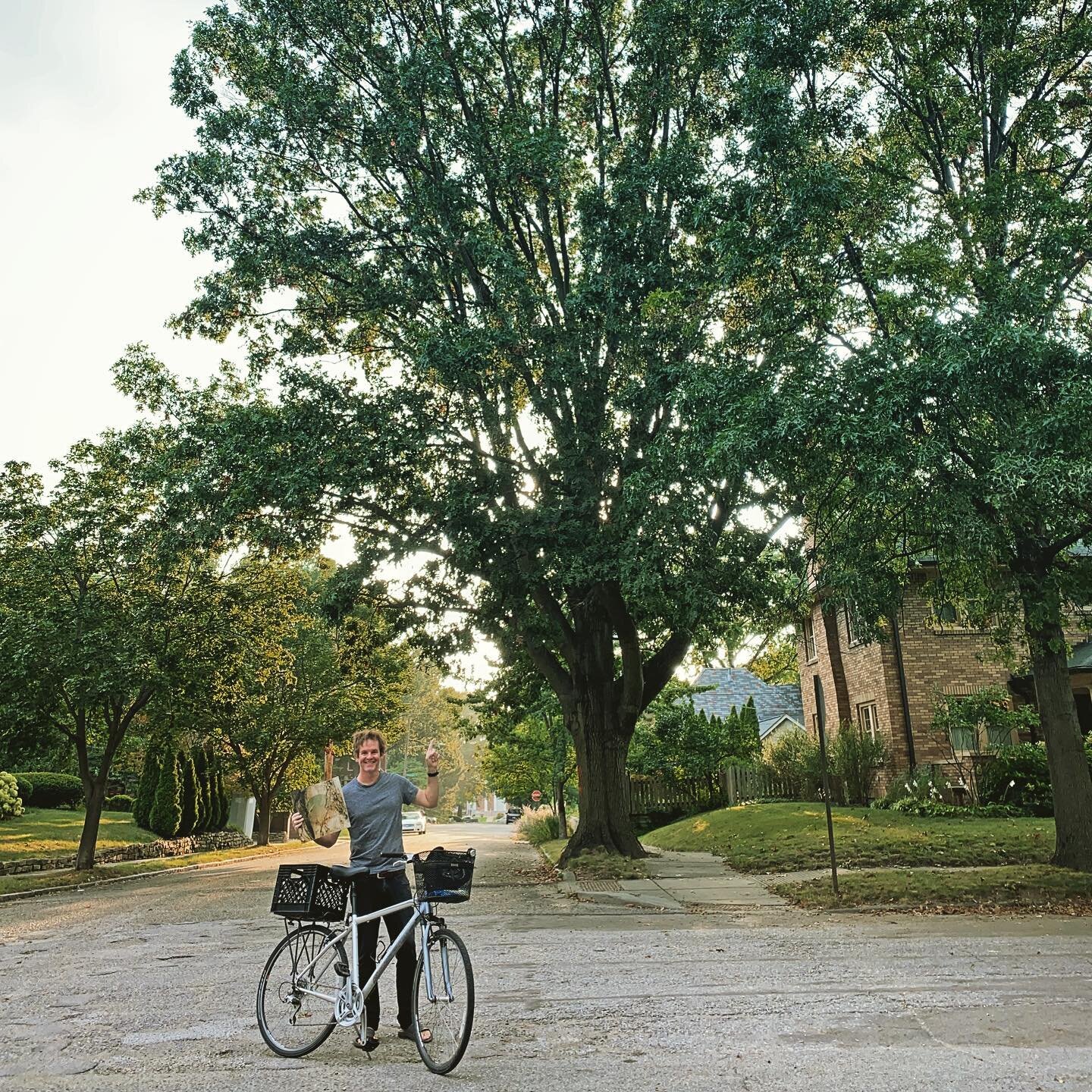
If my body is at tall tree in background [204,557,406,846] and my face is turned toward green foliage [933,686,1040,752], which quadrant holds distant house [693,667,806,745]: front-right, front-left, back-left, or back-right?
front-left

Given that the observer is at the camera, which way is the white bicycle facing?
facing the viewer and to the right of the viewer

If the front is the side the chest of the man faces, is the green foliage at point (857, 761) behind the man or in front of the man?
behind

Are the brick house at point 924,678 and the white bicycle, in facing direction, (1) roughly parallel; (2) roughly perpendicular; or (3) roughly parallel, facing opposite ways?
roughly perpendicular

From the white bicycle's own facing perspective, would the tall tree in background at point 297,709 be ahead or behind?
behind

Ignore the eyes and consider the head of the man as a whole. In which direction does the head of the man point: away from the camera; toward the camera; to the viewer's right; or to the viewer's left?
toward the camera

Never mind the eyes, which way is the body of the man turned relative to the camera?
toward the camera

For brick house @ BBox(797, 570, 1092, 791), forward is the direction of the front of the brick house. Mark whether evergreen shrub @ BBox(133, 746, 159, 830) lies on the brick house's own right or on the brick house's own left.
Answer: on the brick house's own right

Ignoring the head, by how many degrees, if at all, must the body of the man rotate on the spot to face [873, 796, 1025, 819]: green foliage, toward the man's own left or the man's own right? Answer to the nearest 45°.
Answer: approximately 135° to the man's own left
